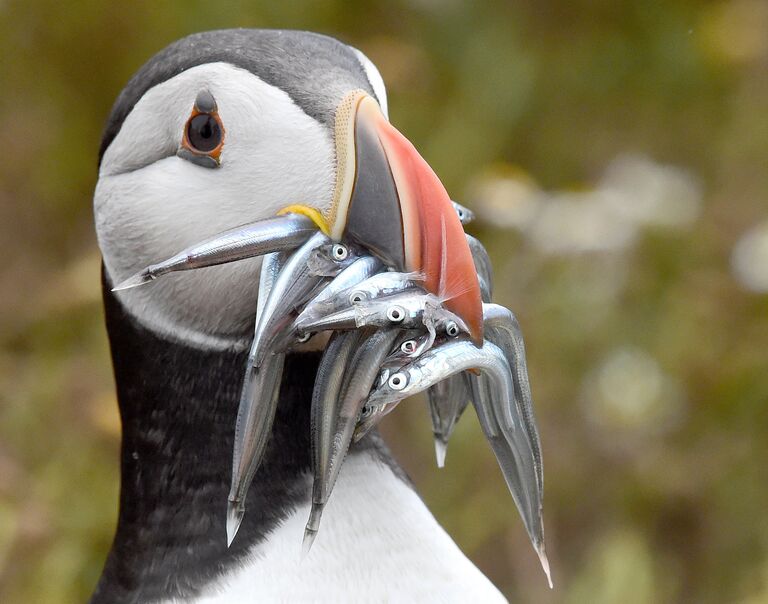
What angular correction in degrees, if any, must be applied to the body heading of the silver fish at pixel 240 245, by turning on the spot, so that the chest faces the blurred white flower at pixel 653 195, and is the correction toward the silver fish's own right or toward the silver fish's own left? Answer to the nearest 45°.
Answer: approximately 45° to the silver fish's own left

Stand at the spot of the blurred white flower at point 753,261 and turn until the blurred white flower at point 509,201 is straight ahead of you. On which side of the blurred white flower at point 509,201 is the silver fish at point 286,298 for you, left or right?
left

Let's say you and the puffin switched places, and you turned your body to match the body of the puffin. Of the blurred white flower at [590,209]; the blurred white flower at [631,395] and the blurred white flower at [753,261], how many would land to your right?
0

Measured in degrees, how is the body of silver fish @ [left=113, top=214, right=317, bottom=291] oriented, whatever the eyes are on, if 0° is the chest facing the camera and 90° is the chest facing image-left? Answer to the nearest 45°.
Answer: approximately 270°

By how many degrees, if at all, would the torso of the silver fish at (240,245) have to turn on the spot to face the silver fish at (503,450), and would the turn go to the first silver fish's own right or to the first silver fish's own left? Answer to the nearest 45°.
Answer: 0° — it already faces it

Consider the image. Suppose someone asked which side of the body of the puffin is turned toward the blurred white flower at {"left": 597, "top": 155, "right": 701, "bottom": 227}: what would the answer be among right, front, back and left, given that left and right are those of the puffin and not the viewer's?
left
